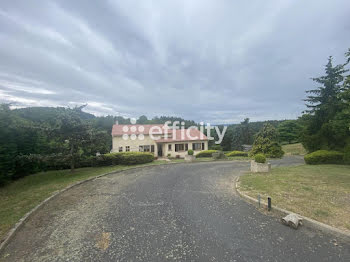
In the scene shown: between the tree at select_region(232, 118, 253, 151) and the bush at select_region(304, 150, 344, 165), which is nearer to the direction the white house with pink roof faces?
the bush

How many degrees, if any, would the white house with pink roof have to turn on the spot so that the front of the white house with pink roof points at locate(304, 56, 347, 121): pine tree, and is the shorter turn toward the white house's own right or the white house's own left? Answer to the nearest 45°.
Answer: approximately 45° to the white house's own left

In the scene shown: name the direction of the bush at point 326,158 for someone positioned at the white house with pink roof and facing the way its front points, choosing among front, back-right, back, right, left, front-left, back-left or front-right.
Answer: front-left

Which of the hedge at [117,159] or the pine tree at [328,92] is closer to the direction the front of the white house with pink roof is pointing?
the hedge

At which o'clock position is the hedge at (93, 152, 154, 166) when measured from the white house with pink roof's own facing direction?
The hedge is roughly at 1 o'clock from the white house with pink roof.

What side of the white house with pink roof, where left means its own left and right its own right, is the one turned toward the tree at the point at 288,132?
left

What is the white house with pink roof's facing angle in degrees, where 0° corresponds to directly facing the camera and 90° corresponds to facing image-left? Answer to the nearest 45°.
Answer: approximately 0°

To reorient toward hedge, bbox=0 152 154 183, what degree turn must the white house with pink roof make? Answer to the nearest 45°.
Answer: approximately 45° to its right
